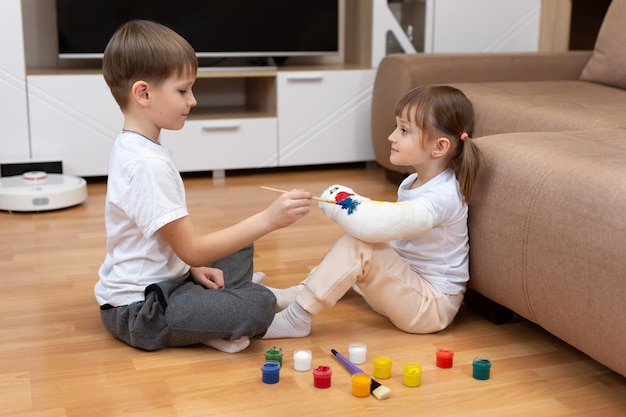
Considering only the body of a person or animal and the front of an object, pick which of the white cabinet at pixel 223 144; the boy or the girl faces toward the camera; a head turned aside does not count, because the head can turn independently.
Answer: the white cabinet

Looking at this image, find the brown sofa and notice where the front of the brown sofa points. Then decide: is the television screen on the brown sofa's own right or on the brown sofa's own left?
on the brown sofa's own right

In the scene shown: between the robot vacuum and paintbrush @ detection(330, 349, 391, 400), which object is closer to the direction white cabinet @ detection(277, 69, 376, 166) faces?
the paintbrush

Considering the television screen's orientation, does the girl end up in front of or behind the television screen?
in front

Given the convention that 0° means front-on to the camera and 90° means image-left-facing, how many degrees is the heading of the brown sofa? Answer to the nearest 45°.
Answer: approximately 45°

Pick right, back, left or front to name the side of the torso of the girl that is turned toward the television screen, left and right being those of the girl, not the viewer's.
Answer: right

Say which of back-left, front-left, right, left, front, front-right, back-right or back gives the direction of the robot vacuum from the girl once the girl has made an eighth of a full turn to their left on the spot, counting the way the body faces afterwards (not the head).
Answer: right

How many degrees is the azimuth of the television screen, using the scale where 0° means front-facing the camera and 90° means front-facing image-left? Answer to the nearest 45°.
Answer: approximately 0°

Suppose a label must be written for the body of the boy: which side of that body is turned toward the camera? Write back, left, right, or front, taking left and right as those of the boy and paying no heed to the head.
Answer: right

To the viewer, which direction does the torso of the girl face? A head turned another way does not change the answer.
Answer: to the viewer's left

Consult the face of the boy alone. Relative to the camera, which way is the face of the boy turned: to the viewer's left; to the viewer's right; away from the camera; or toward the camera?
to the viewer's right

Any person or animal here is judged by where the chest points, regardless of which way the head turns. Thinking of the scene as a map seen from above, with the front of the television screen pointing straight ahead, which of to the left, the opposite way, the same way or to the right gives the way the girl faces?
to the right

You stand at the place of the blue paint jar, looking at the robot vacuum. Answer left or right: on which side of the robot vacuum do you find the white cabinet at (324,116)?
right
